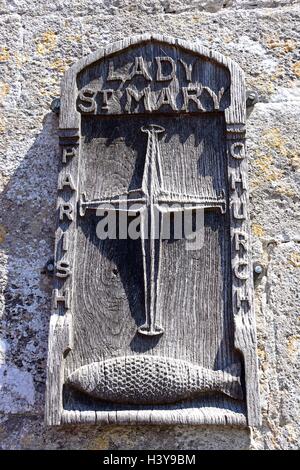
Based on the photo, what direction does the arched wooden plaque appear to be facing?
toward the camera
